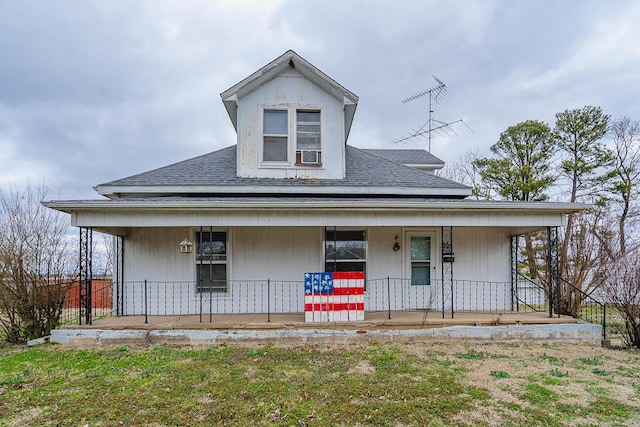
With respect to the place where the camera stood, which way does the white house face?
facing the viewer

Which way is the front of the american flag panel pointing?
toward the camera

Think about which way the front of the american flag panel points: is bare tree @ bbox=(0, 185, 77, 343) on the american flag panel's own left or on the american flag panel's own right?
on the american flag panel's own right

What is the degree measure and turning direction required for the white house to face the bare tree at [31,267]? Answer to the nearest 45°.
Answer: approximately 90° to its right
